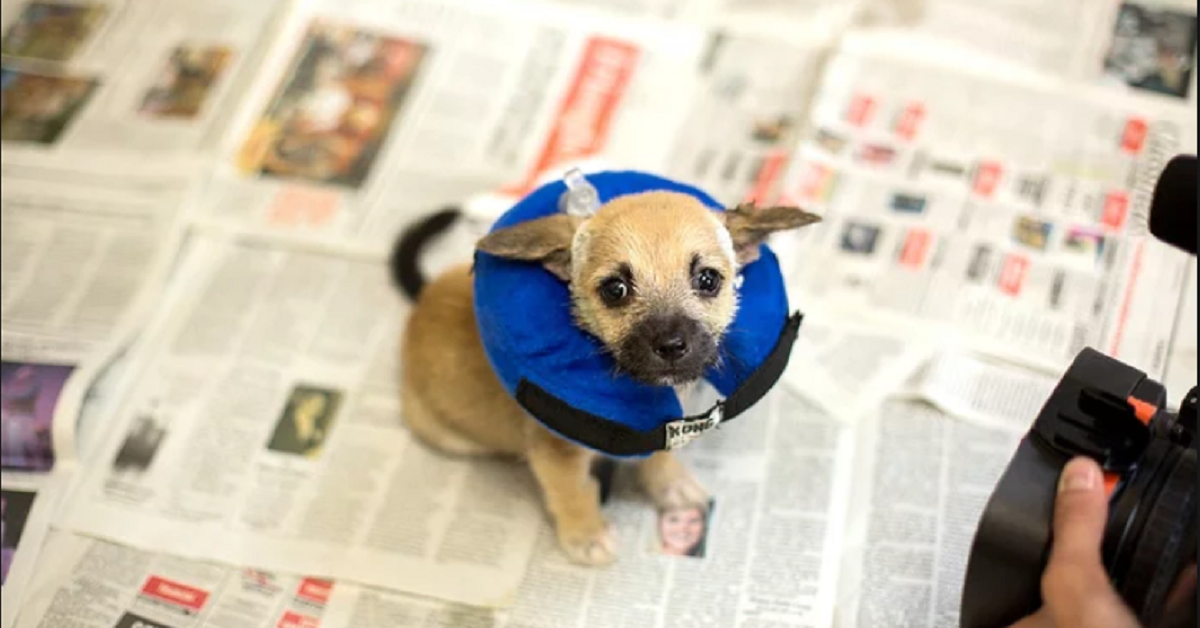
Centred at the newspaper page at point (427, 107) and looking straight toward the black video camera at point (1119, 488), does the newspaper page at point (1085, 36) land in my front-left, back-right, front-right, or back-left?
front-left

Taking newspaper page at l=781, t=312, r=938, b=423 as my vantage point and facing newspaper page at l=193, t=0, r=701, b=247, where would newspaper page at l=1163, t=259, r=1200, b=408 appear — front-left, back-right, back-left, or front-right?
back-right

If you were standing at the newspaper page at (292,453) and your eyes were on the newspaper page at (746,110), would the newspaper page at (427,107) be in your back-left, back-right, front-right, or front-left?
front-left

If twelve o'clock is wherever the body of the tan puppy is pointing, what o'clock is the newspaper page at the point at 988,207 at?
The newspaper page is roughly at 9 o'clock from the tan puppy.

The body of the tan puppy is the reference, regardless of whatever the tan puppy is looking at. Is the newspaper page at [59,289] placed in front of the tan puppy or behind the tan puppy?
behind

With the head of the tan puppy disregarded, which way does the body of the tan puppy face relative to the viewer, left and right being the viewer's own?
facing the viewer and to the right of the viewer

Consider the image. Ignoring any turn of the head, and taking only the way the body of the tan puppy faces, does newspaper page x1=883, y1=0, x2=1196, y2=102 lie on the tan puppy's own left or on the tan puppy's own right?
on the tan puppy's own left
